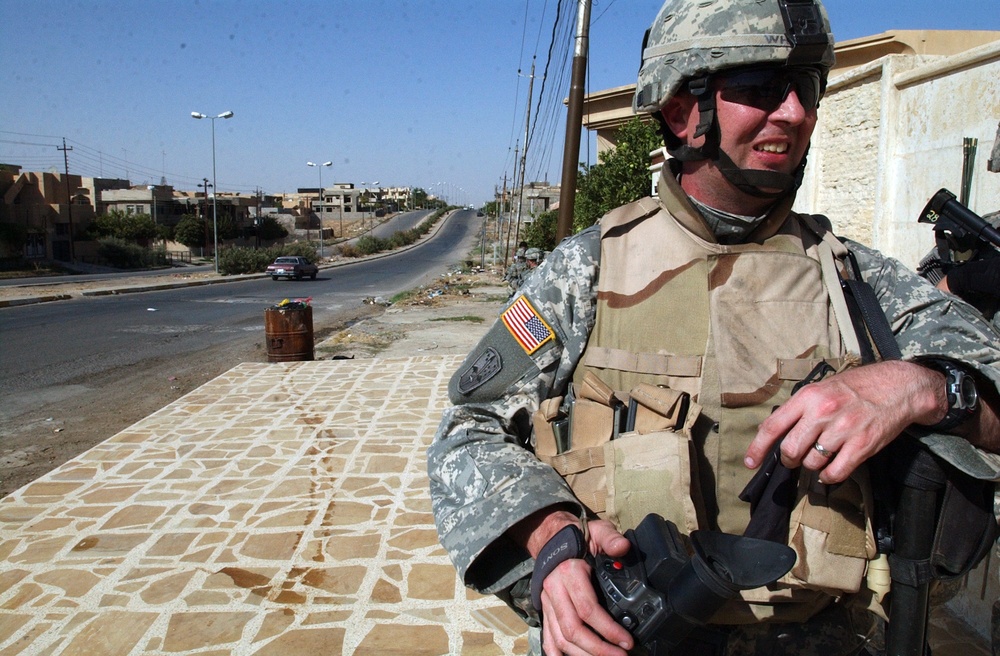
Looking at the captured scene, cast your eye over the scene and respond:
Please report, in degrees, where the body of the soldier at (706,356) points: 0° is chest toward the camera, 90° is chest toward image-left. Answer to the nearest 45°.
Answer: approximately 315°

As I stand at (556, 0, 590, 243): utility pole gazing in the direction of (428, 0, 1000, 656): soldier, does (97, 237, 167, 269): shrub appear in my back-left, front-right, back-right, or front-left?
back-right

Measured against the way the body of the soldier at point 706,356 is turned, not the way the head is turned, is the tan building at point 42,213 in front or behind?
behind

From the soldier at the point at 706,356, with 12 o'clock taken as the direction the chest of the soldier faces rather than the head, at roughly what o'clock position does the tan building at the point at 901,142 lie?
The tan building is roughly at 8 o'clock from the soldier.

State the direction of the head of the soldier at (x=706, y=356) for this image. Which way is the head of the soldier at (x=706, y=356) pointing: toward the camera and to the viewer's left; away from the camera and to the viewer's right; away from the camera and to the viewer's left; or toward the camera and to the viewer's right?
toward the camera and to the viewer's right

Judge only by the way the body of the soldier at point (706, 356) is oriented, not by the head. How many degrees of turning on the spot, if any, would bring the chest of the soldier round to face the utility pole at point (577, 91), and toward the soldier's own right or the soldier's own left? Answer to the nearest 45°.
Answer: approximately 135° to the soldier's own left

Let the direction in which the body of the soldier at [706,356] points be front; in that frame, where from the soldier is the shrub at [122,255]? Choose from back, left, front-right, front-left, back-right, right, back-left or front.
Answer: back

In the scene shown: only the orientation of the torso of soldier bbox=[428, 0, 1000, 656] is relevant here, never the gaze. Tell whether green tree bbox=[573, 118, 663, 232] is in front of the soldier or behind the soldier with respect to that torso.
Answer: behind

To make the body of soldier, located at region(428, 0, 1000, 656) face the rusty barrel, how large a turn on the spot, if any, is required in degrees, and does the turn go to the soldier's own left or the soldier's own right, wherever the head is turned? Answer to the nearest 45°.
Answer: approximately 180°
